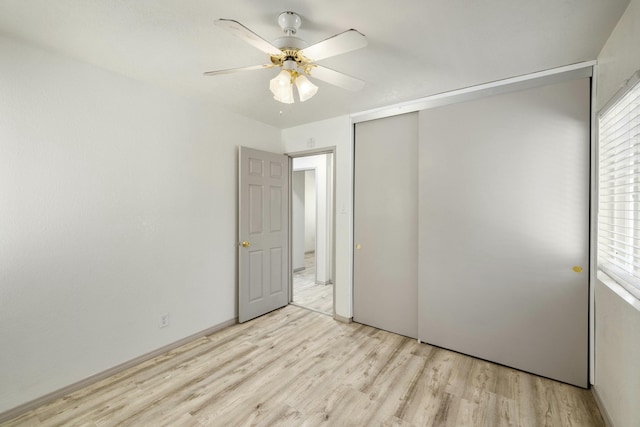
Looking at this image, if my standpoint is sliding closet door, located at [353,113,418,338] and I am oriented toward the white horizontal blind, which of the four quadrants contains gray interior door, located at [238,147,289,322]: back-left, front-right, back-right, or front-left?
back-right

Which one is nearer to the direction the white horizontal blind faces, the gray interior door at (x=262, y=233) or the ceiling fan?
the gray interior door

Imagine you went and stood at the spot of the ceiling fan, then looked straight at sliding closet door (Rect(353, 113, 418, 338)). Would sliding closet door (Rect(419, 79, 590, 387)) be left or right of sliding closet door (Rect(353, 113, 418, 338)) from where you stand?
right

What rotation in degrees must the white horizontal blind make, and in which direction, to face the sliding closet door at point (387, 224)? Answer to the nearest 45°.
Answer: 0° — it already faces it

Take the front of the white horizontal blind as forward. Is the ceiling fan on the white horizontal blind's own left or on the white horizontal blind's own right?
on the white horizontal blind's own left

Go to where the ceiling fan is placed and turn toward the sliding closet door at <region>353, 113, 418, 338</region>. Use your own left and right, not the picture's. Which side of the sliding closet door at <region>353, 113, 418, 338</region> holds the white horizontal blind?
right

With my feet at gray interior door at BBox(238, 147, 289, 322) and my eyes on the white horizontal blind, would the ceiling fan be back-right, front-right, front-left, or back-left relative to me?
front-right

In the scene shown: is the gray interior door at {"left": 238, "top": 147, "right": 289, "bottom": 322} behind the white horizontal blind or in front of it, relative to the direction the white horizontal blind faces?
in front

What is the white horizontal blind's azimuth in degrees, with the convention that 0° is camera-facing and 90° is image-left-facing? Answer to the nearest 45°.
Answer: approximately 90°

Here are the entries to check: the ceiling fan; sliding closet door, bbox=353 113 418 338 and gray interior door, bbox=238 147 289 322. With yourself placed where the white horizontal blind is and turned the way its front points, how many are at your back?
0

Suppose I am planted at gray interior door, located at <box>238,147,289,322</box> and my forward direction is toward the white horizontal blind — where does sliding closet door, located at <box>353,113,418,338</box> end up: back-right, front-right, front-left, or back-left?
front-left
